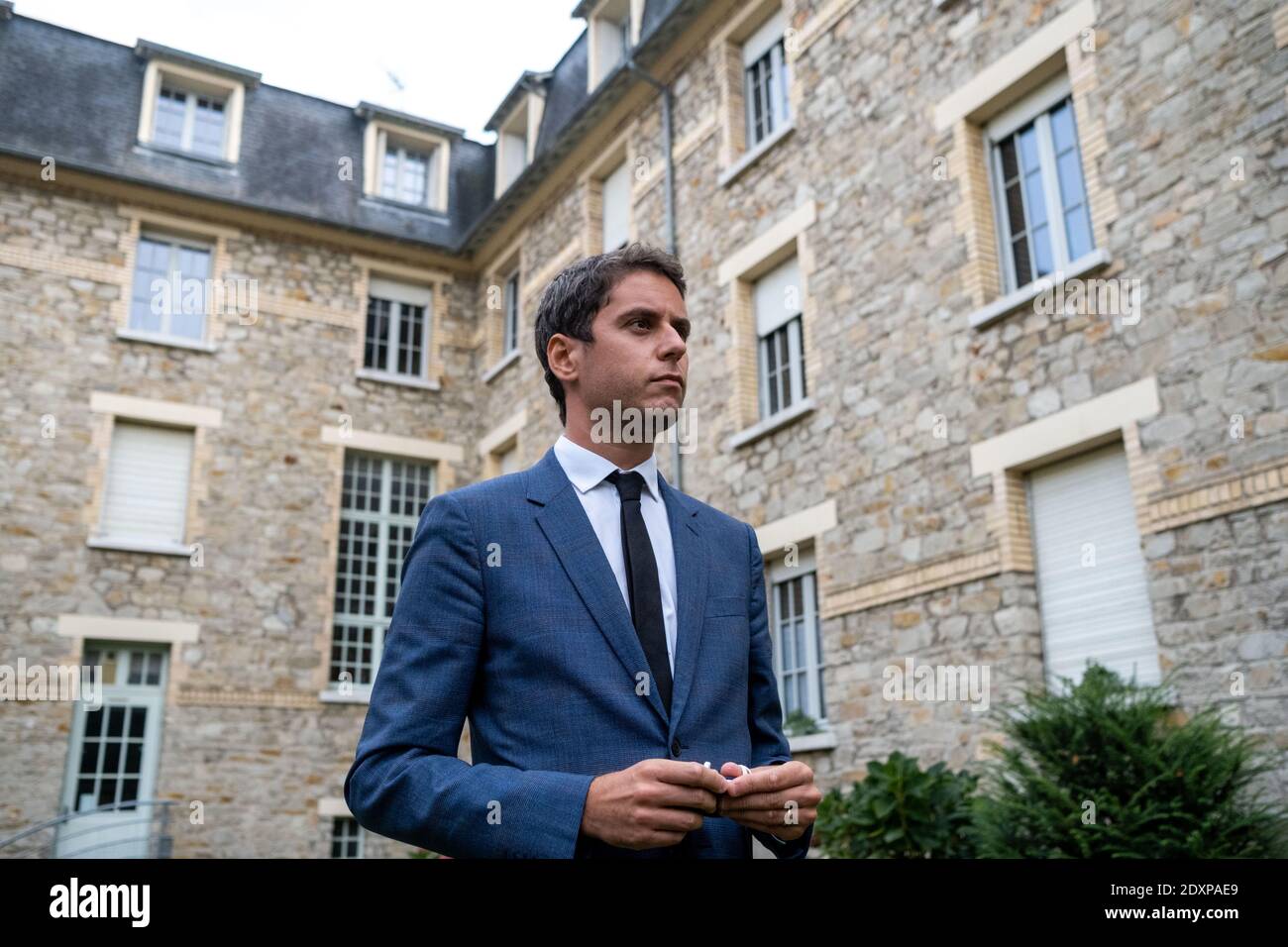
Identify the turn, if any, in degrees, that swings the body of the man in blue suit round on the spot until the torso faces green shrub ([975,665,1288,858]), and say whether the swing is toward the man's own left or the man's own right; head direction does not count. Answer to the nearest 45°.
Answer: approximately 90° to the man's own left

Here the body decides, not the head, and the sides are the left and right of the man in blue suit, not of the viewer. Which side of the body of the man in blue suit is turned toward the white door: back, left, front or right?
back

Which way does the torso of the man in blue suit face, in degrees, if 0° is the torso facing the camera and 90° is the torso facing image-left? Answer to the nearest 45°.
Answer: approximately 315°

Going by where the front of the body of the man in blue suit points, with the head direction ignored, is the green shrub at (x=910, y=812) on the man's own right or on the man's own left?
on the man's own left
